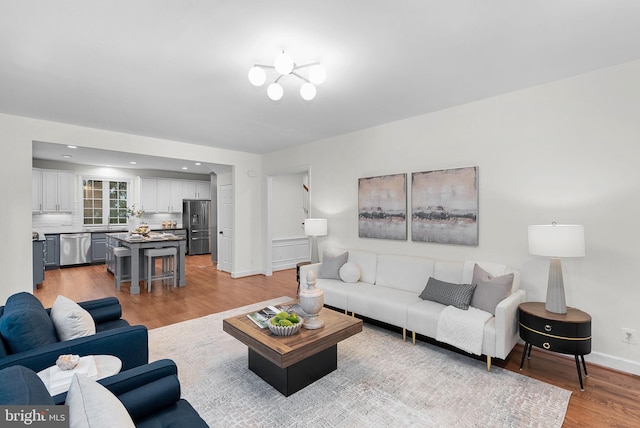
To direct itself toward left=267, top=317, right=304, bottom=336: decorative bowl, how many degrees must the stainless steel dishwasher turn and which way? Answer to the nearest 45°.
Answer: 0° — it already faces it

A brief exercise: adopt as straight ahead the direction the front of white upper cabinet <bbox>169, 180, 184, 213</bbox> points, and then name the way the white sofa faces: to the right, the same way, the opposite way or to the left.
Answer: to the right

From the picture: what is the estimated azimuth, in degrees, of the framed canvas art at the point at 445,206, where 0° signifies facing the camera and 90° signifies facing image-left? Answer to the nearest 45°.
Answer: approximately 45°

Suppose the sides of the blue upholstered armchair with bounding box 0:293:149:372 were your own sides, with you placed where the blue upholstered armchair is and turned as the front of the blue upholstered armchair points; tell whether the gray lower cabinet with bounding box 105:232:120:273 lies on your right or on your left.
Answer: on your left

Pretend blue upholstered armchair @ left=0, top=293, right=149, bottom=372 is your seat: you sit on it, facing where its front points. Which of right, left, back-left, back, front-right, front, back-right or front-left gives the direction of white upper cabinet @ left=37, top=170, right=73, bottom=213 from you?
left

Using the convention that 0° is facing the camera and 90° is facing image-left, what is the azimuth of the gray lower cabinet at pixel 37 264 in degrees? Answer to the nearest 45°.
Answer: approximately 270°

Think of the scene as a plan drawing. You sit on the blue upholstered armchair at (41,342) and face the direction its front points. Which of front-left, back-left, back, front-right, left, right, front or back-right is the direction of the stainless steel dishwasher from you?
left

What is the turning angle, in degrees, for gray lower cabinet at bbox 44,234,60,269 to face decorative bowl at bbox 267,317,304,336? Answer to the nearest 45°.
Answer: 0° — it already faces it

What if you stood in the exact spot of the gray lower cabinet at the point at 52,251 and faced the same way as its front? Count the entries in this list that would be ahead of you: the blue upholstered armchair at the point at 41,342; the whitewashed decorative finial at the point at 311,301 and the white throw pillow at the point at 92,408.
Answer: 3

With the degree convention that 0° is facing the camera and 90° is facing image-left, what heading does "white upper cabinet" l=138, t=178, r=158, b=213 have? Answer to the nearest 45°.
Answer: approximately 0°

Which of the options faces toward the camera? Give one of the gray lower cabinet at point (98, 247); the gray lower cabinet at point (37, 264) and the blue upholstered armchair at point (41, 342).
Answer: the gray lower cabinet at point (98, 247)

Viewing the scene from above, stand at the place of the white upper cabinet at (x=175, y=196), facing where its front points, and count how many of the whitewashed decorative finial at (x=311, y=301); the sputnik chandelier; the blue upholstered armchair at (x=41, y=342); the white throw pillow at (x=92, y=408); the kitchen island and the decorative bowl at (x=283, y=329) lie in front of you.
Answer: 6
